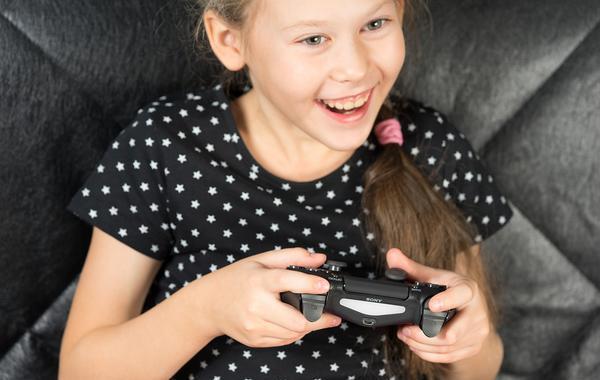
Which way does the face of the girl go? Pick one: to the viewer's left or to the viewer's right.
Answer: to the viewer's right

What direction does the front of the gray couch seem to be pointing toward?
toward the camera
